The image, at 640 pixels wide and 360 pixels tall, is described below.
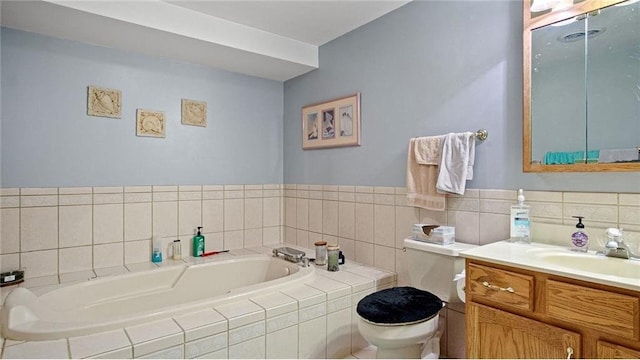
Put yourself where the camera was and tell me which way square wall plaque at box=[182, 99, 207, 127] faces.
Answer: facing the viewer

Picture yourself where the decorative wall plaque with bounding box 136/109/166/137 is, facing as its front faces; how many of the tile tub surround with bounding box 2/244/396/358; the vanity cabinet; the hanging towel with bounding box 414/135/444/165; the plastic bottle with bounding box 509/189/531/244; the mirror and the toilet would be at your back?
0

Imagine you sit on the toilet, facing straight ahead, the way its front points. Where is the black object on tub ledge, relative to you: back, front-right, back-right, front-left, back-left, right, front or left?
front-right

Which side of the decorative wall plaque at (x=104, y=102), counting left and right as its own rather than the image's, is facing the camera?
front

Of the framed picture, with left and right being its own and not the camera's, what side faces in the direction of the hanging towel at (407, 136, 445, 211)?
left

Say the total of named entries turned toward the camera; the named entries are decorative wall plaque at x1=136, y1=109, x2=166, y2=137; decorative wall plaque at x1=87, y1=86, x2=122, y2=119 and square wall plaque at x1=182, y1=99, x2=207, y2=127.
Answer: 3

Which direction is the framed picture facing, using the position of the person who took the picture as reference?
facing the viewer and to the left of the viewer

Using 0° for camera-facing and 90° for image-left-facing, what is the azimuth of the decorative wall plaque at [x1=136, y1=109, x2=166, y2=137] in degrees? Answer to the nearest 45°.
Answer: approximately 0°

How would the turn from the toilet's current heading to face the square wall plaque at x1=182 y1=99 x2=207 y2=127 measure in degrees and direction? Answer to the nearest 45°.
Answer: approximately 45° to its right

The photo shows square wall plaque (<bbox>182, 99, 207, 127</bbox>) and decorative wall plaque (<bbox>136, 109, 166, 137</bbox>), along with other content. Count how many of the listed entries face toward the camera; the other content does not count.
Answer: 2

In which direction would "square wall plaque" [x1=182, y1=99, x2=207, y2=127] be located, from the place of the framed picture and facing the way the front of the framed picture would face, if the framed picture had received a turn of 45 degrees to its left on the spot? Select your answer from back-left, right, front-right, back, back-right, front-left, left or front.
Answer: right

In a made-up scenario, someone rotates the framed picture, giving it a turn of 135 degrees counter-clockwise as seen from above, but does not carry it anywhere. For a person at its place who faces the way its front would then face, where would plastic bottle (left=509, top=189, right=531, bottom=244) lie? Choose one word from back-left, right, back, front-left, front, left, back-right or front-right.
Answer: front-right

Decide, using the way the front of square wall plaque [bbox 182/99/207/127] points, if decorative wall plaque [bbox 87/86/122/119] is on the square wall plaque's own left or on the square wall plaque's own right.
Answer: on the square wall plaque's own right

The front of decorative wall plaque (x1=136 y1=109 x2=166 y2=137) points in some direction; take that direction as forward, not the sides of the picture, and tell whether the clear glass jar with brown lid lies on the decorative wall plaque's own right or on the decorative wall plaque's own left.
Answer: on the decorative wall plaque's own left
